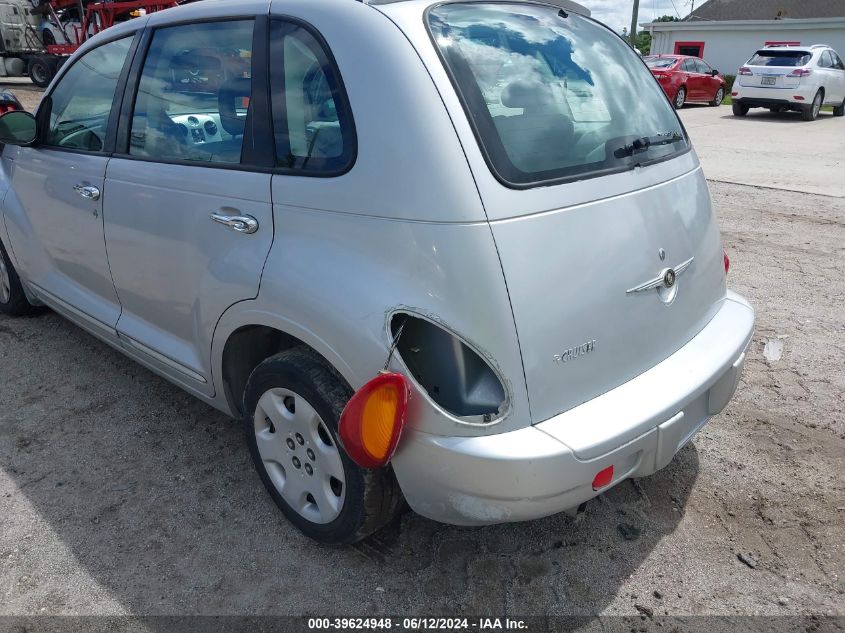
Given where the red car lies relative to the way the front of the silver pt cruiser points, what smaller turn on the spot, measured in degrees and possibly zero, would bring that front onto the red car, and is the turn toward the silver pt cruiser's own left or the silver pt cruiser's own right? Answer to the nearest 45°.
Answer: approximately 90° to the silver pt cruiser's own right

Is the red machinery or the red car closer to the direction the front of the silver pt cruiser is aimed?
the red machinery

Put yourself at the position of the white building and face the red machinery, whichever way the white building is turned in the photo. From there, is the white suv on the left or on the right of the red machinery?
left

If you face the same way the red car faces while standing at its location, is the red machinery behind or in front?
behind

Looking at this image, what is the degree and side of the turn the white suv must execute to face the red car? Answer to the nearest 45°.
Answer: approximately 90° to its left

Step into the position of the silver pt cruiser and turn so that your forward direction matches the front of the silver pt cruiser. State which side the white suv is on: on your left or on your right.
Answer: on your right

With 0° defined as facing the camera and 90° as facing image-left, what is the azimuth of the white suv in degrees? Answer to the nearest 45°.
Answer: approximately 225°

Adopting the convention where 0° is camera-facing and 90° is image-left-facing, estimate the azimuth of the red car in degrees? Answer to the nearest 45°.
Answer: approximately 225°

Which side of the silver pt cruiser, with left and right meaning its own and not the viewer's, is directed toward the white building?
right

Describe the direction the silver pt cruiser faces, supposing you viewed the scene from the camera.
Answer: facing away from the viewer and to the left of the viewer

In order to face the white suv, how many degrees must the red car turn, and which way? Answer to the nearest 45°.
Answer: approximately 90° to its right
